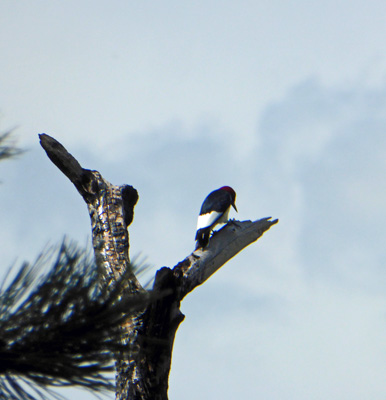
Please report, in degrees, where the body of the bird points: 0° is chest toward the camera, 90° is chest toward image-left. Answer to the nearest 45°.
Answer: approximately 270°
